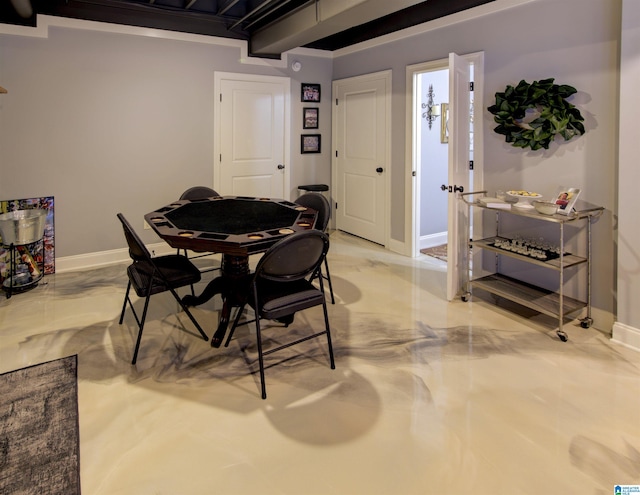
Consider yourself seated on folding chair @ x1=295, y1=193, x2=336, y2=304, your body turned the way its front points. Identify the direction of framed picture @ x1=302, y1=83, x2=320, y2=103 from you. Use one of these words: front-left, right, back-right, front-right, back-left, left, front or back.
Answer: back-right

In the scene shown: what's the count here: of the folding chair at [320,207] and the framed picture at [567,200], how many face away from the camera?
0

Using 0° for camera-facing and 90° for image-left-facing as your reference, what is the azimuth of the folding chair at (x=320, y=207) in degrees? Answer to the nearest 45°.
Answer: approximately 45°

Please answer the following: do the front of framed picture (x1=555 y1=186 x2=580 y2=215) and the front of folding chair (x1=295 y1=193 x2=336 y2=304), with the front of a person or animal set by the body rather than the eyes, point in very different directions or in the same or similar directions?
same or similar directions

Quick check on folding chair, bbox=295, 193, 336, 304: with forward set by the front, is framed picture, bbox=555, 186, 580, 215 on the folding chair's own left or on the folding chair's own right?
on the folding chair's own left

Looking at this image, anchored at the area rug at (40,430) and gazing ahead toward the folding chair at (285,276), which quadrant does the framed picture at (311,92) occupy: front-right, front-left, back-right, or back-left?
front-left

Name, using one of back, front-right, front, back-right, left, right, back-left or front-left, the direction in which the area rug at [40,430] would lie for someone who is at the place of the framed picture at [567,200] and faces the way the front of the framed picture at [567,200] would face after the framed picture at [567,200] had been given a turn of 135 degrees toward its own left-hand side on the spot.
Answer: back-right

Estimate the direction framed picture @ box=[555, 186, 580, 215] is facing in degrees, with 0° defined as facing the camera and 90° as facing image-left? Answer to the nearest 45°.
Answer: approximately 45°
